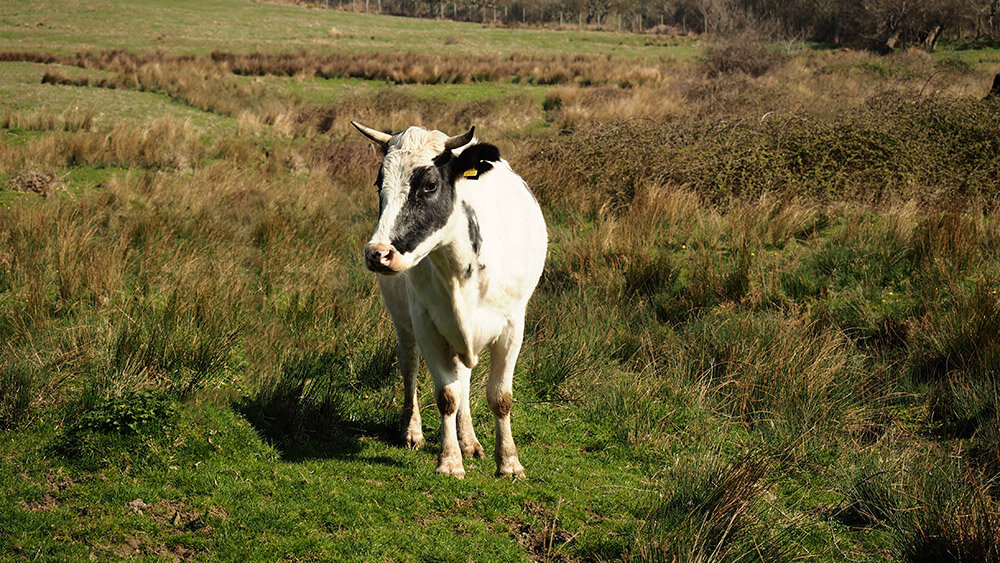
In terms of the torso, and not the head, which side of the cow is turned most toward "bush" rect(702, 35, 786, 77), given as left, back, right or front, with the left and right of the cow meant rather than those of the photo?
back

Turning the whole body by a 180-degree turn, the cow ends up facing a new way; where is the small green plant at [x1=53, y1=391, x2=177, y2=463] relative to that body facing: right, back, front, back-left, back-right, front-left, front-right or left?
left

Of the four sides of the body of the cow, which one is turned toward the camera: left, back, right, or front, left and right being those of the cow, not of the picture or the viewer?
front
